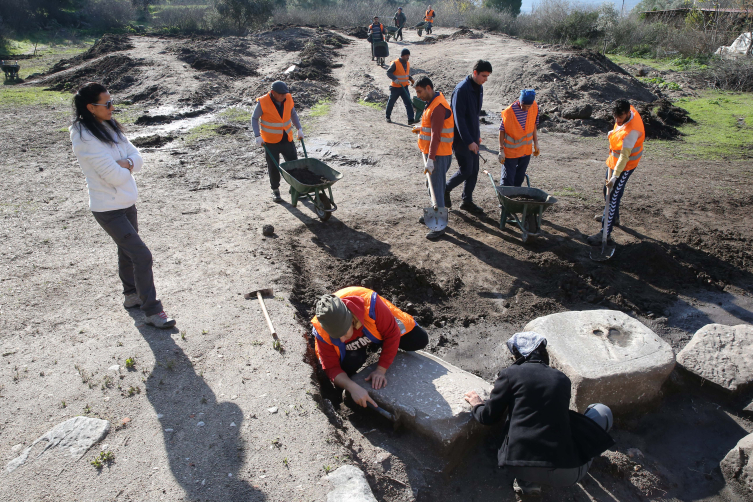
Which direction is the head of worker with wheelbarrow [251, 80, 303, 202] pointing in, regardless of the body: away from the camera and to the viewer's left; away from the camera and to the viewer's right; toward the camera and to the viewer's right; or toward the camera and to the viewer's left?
toward the camera and to the viewer's right

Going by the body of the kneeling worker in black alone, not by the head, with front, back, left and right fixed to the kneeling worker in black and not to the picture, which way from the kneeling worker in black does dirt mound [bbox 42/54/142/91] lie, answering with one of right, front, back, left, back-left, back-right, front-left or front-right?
front-left

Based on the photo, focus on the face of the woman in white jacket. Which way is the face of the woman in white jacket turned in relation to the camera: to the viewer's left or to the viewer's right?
to the viewer's right

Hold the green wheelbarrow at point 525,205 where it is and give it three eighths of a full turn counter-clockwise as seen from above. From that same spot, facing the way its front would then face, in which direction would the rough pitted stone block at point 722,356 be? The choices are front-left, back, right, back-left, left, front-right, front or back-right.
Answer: back-right

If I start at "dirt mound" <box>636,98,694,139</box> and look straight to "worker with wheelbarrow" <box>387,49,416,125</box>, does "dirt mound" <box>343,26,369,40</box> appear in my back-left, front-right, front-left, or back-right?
front-right

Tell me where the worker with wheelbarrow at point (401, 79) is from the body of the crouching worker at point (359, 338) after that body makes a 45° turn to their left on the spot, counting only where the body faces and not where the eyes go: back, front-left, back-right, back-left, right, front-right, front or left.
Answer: back

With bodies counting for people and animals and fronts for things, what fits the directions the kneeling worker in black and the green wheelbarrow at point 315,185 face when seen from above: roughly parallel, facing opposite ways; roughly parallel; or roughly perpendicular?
roughly parallel, facing opposite ways

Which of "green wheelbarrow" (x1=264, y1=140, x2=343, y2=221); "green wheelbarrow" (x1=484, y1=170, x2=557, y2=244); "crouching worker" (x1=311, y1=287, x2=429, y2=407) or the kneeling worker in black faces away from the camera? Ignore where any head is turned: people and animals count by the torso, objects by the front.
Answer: the kneeling worker in black

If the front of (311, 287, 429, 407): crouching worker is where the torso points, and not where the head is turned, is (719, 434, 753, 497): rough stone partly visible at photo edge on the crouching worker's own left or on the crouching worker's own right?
on the crouching worker's own left

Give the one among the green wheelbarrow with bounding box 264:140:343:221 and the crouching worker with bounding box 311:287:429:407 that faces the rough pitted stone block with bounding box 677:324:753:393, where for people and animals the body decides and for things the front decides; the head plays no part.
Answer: the green wheelbarrow

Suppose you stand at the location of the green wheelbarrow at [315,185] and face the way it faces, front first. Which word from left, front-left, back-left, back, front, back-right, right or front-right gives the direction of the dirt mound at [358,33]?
back-left

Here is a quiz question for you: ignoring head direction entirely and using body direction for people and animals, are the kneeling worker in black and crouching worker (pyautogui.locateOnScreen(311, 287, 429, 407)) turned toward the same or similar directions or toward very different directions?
very different directions

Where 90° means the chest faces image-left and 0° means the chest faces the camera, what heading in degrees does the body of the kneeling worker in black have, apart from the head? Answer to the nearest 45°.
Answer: approximately 180°
